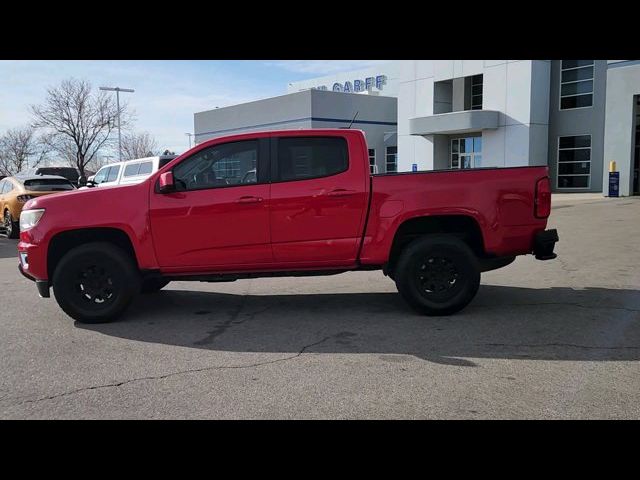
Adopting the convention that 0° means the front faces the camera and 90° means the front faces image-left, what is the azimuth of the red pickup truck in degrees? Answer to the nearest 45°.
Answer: approximately 90°

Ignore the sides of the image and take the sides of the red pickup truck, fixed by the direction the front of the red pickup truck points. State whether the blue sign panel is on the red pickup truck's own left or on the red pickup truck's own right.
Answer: on the red pickup truck's own right

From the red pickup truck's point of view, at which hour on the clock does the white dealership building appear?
The white dealership building is roughly at 4 o'clock from the red pickup truck.

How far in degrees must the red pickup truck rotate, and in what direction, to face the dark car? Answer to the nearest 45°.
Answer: approximately 45° to its right

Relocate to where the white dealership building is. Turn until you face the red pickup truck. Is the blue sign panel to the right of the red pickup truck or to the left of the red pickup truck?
left

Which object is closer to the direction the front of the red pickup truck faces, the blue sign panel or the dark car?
the dark car

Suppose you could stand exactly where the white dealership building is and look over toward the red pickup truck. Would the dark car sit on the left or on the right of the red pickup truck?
right

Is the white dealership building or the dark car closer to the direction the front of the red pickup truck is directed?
the dark car
